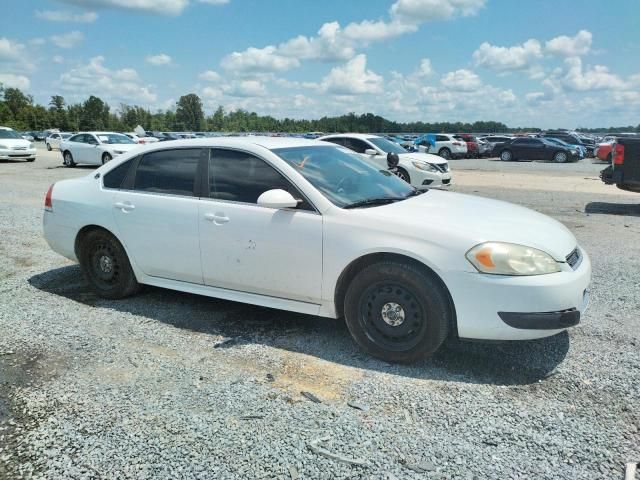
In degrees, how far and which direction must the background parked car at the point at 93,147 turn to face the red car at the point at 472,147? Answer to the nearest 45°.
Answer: approximately 45° to its left

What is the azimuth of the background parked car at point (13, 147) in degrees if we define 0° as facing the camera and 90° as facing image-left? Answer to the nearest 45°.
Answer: approximately 315°

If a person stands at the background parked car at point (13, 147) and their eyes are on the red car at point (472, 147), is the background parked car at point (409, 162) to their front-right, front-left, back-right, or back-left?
front-right

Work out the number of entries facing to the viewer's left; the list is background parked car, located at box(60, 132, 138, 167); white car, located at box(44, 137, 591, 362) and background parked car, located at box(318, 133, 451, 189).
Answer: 0

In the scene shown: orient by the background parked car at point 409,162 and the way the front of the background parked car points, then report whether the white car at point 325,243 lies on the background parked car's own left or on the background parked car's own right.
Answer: on the background parked car's own right

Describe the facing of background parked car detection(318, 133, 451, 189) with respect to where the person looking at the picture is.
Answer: facing the viewer and to the right of the viewer

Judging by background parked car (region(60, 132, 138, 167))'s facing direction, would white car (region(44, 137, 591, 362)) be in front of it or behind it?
in front

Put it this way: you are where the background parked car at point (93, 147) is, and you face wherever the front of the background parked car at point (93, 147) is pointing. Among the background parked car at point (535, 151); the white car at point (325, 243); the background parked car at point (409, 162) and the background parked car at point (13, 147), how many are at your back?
1

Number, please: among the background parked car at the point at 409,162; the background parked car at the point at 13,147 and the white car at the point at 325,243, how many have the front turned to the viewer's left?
0

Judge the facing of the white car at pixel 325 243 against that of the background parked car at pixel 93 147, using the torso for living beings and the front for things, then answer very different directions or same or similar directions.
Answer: same or similar directions

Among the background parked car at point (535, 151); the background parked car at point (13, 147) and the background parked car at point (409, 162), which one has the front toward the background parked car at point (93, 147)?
the background parked car at point (13, 147)

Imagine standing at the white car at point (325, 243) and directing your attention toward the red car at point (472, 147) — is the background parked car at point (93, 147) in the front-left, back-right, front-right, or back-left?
front-left

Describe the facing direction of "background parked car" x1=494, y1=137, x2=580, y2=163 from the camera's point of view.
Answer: facing to the right of the viewer

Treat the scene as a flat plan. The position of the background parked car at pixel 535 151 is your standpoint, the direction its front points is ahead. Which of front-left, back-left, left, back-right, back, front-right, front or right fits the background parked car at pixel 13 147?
back-right

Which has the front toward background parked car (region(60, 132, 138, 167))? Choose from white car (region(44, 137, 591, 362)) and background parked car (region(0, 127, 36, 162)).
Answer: background parked car (region(0, 127, 36, 162))
